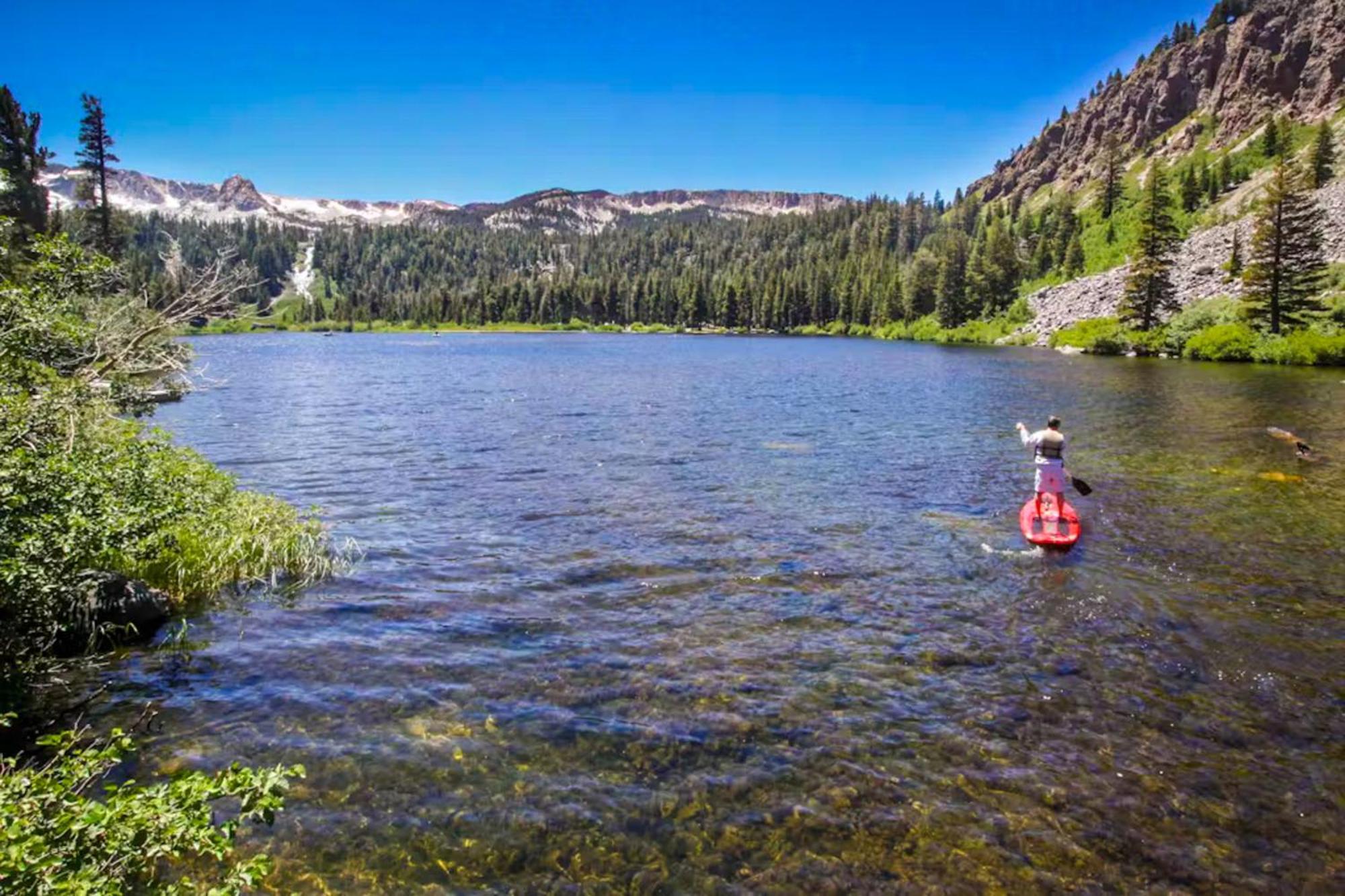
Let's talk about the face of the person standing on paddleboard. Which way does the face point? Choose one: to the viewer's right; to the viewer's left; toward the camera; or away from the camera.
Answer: away from the camera

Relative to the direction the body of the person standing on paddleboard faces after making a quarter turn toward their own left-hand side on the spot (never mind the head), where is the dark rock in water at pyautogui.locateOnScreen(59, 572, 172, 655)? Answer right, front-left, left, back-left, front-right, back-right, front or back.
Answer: front-left

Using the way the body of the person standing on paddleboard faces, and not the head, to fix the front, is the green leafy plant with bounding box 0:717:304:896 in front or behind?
behind

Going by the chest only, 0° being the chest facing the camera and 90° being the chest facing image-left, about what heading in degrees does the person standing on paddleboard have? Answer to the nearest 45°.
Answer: approximately 180°
